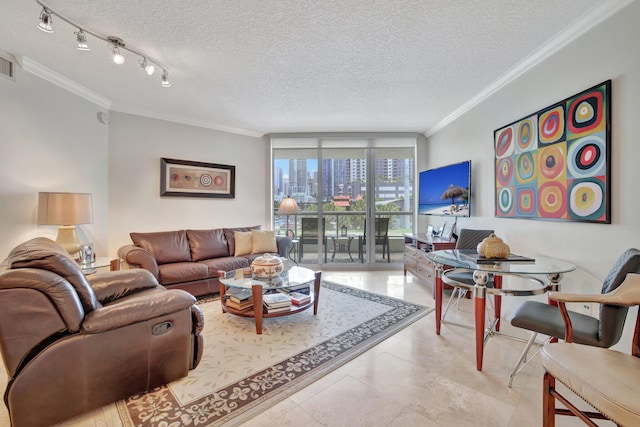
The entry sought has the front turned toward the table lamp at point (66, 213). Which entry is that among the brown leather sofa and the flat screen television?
the flat screen television

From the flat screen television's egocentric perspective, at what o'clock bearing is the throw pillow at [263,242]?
The throw pillow is roughly at 1 o'clock from the flat screen television.

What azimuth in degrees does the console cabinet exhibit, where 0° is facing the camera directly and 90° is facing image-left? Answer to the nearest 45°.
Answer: approximately 45°

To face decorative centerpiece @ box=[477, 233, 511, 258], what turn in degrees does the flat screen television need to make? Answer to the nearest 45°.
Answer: approximately 45° to its left

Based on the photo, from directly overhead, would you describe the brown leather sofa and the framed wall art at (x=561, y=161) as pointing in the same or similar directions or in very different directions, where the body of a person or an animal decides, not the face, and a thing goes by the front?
very different directions
